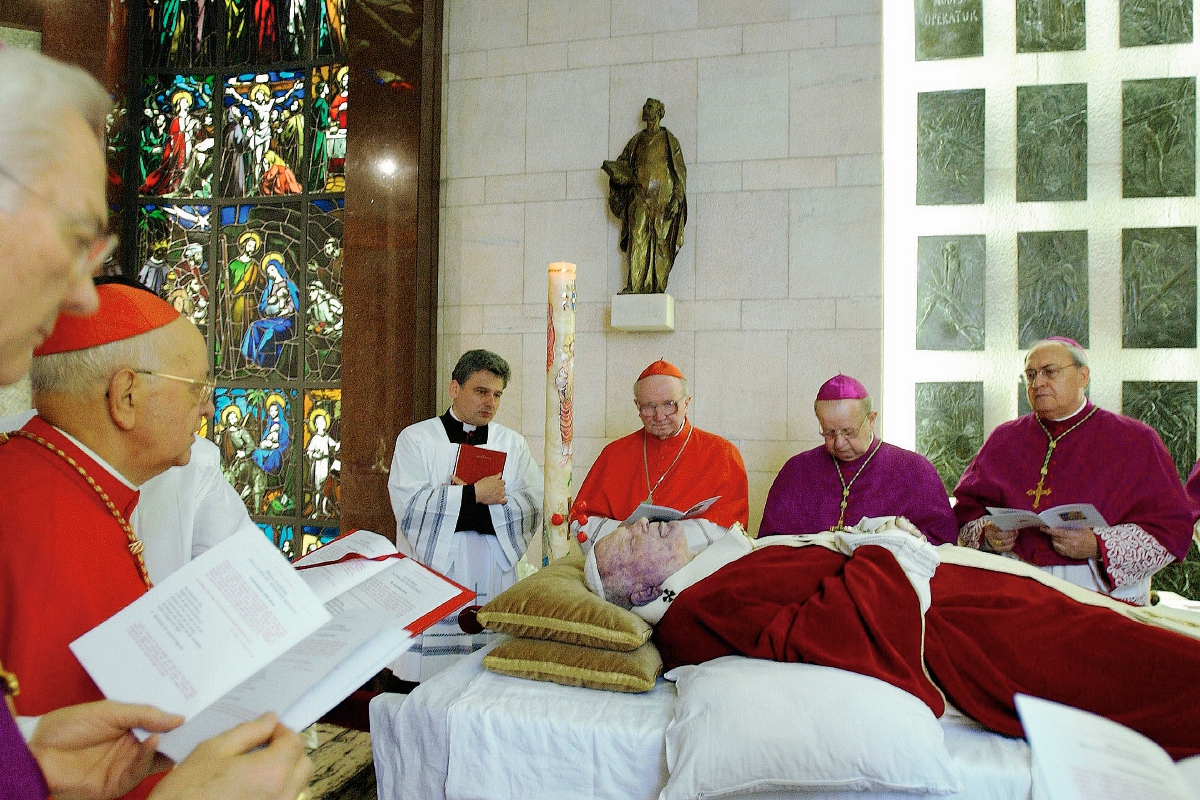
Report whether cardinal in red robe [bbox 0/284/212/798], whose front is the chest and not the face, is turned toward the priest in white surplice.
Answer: no

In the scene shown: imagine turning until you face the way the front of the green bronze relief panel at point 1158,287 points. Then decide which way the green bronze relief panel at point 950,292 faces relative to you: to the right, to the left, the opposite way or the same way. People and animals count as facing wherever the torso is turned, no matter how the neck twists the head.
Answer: the same way

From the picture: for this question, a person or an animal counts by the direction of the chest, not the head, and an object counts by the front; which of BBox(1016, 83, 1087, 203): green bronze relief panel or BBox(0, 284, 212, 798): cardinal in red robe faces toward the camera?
the green bronze relief panel

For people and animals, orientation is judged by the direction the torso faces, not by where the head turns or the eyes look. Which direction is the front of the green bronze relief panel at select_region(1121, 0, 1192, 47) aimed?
toward the camera

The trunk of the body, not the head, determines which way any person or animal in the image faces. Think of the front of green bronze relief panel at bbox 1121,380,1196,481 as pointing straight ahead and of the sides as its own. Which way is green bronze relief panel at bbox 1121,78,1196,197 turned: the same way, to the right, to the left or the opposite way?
the same way

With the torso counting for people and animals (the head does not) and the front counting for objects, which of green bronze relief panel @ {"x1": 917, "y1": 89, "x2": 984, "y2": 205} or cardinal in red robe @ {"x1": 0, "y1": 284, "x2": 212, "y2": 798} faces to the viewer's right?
the cardinal in red robe

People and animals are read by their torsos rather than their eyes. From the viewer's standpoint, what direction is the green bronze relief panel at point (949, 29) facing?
toward the camera

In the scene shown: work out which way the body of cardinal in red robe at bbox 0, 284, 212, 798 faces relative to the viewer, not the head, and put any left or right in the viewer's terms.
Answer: facing to the right of the viewer

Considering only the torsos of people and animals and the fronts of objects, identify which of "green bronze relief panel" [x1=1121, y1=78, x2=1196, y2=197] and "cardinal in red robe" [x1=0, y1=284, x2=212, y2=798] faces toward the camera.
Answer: the green bronze relief panel

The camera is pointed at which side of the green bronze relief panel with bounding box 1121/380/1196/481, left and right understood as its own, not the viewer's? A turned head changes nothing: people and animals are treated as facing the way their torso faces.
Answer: front

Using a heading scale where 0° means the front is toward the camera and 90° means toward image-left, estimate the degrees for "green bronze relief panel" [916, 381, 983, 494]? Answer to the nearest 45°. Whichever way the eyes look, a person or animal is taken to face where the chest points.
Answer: approximately 0°

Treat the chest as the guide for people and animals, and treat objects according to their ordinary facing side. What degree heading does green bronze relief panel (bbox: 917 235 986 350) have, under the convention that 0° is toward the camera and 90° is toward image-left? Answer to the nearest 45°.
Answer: approximately 0°

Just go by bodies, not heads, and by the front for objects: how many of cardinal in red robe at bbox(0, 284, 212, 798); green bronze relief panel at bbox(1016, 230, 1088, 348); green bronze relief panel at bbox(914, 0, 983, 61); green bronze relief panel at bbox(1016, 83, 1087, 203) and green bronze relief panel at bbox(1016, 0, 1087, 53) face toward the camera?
4

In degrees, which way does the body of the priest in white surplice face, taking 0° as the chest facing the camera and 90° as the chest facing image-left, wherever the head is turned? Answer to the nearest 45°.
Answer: approximately 315°

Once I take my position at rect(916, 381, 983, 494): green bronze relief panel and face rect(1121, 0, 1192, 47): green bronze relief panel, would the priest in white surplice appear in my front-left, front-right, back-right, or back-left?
back-right

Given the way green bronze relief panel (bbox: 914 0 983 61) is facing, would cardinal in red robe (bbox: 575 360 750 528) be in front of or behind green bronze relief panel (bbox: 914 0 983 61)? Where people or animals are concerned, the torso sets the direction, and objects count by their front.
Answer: in front
